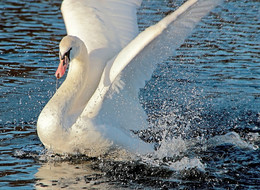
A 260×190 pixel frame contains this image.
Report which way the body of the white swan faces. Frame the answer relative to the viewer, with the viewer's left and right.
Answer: facing the viewer and to the left of the viewer
